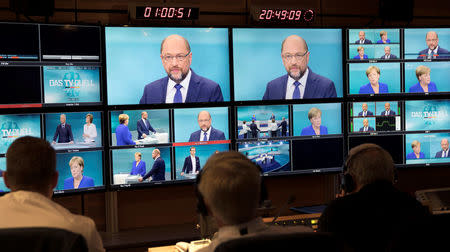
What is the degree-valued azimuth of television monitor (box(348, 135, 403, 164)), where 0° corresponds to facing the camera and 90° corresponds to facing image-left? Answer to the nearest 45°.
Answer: approximately 0°

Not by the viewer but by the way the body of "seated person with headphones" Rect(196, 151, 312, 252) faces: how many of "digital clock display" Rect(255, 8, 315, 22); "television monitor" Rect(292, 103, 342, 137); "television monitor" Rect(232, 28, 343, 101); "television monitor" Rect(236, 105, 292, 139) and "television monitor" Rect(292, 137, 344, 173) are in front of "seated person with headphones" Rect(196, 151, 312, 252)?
5

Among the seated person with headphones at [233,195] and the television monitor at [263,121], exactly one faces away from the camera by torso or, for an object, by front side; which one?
the seated person with headphones

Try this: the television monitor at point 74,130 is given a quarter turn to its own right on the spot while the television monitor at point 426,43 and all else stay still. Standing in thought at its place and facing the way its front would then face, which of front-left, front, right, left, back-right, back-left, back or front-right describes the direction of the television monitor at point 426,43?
back

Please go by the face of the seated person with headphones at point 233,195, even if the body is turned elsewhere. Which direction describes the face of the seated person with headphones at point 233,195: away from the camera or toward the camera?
away from the camera

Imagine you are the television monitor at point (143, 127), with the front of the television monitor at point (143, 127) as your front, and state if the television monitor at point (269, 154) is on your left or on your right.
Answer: on your left

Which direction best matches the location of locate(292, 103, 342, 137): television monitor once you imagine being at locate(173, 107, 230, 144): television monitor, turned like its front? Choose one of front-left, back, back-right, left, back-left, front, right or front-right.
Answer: left

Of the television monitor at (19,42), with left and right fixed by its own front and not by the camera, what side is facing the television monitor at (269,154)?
left

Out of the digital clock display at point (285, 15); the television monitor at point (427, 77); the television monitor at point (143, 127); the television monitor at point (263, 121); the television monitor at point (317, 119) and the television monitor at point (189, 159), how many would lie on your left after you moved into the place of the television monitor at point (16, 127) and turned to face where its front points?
6

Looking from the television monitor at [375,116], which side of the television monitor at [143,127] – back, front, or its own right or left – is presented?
left

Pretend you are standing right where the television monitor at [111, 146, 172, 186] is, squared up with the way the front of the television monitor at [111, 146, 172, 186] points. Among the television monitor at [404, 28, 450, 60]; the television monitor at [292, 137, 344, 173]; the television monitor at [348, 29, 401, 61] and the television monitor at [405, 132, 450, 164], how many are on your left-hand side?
4

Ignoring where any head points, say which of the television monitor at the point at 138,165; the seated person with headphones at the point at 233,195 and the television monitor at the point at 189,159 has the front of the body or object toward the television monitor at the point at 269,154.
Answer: the seated person with headphones
